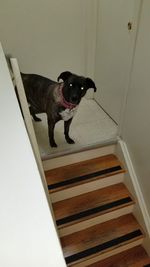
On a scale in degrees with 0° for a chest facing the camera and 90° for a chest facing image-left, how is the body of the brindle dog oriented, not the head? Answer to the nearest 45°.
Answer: approximately 315°
